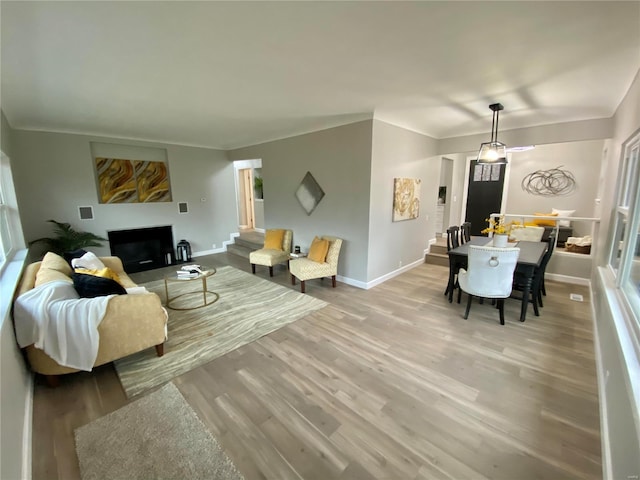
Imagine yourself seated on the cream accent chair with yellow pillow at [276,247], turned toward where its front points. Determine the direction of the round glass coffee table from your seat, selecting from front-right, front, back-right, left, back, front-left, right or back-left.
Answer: front

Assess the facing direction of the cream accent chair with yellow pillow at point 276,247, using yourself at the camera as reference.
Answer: facing the viewer and to the left of the viewer

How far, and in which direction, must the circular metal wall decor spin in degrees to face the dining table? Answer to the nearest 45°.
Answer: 0° — it already faces it

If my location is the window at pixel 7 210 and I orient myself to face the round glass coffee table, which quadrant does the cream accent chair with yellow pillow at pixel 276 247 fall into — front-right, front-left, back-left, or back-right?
front-left

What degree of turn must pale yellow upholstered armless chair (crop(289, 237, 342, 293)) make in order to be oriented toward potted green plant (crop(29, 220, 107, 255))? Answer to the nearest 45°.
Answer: approximately 45° to its right

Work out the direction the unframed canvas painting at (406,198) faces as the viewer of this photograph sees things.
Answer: facing the viewer and to the right of the viewer

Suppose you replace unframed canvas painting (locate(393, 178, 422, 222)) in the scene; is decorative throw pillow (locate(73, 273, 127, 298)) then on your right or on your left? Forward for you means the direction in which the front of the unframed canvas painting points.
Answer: on your right

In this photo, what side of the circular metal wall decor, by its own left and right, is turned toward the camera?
front

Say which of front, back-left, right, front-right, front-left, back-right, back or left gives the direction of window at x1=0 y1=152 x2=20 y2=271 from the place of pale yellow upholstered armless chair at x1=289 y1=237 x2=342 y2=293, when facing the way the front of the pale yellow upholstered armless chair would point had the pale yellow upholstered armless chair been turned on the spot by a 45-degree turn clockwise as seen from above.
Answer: front

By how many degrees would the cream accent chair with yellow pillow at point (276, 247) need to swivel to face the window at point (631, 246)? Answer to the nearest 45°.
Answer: approximately 90° to its left

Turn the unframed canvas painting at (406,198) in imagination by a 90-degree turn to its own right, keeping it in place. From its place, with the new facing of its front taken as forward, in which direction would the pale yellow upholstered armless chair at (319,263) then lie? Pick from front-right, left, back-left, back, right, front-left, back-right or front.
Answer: front

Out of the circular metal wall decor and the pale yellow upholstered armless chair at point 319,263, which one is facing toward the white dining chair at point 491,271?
the circular metal wall decor

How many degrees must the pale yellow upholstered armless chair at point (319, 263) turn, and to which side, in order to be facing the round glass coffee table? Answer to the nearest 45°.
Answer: approximately 45° to its right

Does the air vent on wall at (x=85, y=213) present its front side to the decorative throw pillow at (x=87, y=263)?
yes

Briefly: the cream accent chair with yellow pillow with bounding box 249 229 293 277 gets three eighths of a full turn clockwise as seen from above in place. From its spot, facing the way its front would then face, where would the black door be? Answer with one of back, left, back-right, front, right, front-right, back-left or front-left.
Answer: right

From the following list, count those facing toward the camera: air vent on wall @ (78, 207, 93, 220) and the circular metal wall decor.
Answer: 2

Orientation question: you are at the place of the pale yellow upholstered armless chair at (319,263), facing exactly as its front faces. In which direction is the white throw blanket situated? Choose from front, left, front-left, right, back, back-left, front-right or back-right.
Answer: front

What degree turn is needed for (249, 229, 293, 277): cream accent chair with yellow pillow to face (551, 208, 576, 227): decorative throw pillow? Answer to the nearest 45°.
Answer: approximately 135° to its left
